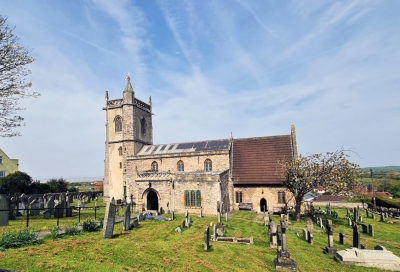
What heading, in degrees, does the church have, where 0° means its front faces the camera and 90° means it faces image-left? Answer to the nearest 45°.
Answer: approximately 0°

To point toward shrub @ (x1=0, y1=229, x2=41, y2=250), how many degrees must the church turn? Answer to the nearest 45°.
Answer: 0° — it already faces it

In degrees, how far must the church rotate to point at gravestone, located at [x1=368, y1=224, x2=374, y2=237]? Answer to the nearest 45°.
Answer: approximately 45° to its left

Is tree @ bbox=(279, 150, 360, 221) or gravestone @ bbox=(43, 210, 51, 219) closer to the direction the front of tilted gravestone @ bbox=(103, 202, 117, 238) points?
the tree

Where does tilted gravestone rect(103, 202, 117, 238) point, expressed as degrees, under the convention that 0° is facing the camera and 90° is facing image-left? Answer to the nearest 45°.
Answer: approximately 315°

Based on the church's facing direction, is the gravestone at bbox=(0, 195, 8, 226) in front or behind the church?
in front

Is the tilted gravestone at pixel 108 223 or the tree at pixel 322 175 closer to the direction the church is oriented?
the tilted gravestone

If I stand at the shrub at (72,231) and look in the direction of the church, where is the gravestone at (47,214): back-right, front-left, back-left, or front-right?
front-left

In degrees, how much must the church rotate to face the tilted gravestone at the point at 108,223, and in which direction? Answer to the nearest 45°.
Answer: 0° — it already faces it

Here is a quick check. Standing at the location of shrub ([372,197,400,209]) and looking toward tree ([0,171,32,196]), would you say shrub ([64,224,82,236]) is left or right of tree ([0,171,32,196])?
left

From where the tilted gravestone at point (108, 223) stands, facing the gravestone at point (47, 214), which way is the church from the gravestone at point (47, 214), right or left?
right

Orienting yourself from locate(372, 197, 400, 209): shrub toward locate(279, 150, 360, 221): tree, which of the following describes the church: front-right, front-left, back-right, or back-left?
front-right

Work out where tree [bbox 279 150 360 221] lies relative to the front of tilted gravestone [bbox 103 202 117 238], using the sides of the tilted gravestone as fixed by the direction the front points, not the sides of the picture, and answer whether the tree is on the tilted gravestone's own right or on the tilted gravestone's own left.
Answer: on the tilted gravestone's own left

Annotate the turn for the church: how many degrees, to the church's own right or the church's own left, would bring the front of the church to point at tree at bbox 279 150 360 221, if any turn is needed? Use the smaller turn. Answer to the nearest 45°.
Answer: approximately 45° to the church's own left

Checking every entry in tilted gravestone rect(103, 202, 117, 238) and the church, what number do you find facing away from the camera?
0

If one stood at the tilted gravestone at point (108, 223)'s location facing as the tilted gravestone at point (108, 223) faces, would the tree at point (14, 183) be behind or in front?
behind
